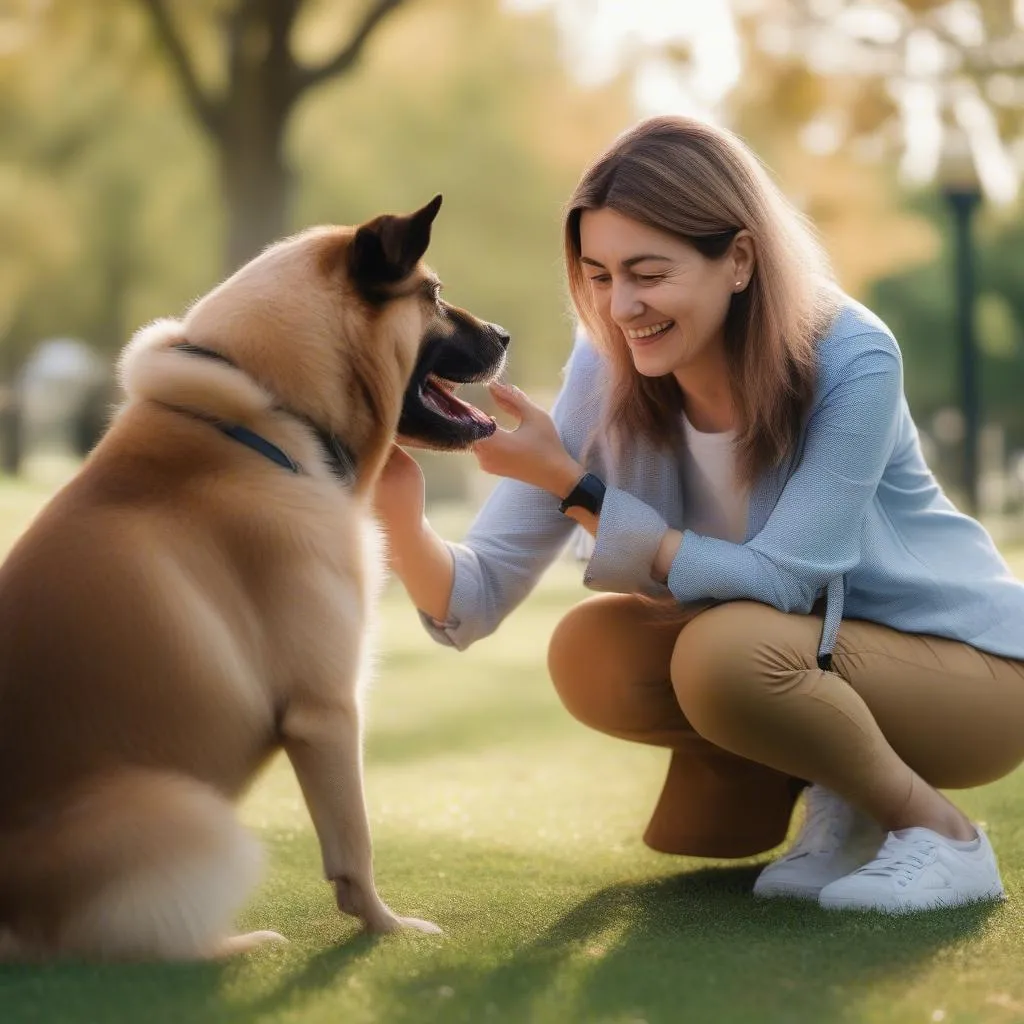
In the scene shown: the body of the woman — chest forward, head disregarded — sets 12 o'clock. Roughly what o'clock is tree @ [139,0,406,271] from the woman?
The tree is roughly at 4 o'clock from the woman.

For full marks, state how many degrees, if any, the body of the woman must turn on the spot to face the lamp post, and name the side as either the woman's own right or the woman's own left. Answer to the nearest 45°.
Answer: approximately 135° to the woman's own right

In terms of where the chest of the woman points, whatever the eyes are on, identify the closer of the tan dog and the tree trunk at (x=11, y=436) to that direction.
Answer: the tan dog

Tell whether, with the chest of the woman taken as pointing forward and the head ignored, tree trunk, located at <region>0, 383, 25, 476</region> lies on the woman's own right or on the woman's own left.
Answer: on the woman's own right

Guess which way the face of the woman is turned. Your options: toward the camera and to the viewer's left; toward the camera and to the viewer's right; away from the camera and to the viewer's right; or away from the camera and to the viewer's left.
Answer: toward the camera and to the viewer's left

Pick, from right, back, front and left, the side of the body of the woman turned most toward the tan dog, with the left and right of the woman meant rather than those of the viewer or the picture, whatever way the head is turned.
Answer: front

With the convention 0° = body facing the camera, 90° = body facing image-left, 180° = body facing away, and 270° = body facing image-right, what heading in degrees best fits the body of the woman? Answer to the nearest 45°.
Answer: approximately 45°
